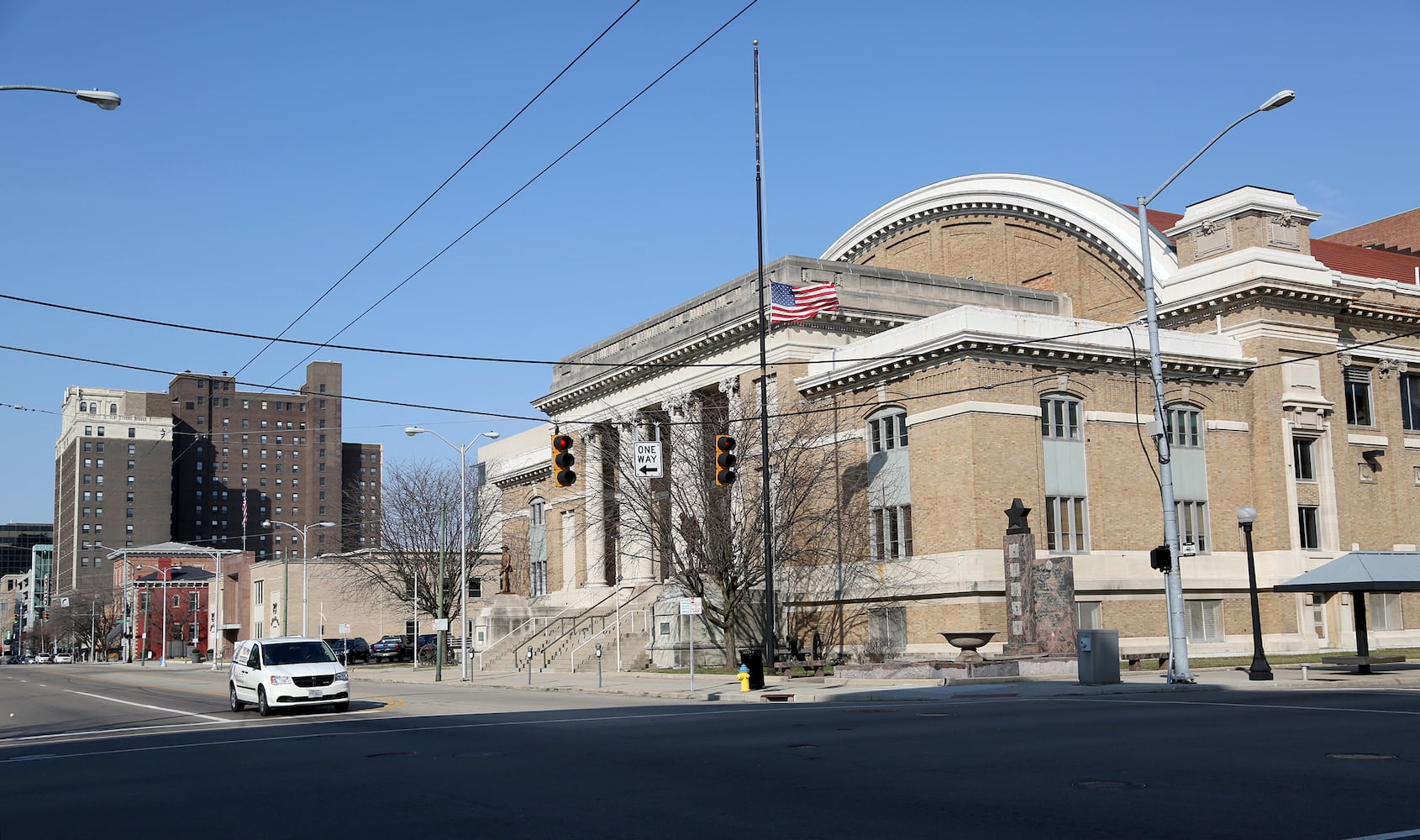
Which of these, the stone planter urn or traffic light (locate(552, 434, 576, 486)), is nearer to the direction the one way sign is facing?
the traffic light

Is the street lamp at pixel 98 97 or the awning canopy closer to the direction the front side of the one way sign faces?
the street lamp

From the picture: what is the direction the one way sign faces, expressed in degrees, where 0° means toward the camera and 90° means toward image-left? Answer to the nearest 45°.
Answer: approximately 0°

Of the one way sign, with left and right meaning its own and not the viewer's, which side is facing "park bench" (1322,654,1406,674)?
left

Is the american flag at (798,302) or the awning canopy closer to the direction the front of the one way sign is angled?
the awning canopy

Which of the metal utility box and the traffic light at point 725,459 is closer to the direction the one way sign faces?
the traffic light

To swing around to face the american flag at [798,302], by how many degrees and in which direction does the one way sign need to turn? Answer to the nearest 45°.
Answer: approximately 135° to its left
